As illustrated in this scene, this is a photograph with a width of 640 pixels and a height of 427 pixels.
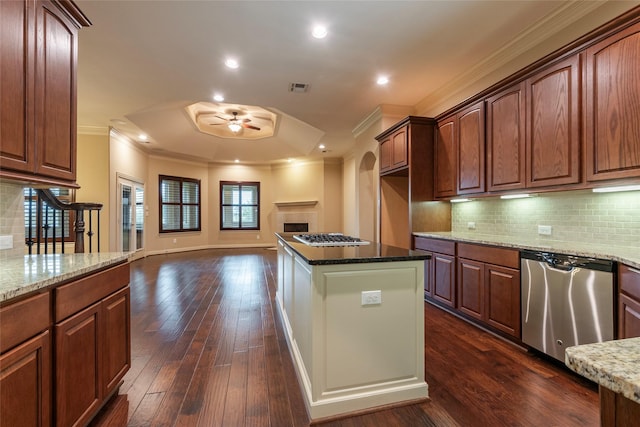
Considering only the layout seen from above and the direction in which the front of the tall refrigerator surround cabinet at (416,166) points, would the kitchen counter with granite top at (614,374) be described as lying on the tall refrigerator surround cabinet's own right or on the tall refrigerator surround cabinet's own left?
on the tall refrigerator surround cabinet's own left

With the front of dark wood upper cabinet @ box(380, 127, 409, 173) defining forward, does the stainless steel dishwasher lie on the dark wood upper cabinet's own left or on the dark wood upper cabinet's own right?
on the dark wood upper cabinet's own left

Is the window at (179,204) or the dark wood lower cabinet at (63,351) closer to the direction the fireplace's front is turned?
the dark wood lower cabinet

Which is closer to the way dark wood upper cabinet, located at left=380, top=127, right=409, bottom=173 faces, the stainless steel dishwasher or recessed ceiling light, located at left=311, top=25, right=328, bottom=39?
the recessed ceiling light

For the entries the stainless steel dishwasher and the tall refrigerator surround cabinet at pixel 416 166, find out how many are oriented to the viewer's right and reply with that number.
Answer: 0

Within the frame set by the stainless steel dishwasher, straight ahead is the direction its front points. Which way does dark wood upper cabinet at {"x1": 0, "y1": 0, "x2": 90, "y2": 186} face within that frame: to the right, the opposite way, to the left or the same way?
the opposite way

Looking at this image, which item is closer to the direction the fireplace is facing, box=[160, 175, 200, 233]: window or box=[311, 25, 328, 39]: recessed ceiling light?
the recessed ceiling light

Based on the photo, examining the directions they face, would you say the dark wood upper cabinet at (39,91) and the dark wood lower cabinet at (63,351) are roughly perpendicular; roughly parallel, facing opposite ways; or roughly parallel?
roughly parallel

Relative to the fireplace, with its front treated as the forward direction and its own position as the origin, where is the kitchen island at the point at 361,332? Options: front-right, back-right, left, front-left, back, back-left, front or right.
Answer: front

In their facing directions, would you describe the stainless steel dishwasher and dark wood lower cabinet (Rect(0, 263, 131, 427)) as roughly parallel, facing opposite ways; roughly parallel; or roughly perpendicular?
roughly parallel, facing opposite ways

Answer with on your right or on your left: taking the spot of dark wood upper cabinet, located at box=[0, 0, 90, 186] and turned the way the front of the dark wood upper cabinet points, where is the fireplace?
on your left

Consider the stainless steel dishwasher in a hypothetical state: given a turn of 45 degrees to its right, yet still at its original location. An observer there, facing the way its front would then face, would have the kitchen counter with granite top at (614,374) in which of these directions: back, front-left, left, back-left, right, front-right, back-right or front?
left

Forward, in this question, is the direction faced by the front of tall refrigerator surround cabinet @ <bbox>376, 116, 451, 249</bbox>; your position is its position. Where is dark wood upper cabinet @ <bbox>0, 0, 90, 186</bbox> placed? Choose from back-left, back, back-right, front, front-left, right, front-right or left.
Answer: front

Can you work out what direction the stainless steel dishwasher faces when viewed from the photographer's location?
facing the viewer and to the left of the viewer

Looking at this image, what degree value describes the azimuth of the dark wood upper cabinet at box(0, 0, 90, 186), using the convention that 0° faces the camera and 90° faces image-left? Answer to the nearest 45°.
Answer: approximately 315°

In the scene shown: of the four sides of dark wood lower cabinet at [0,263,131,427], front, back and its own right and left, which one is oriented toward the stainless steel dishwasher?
front

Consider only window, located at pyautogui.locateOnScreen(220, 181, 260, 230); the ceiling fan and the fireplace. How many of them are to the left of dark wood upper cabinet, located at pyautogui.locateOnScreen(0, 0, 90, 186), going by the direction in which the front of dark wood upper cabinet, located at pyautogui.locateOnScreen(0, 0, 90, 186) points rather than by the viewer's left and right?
3

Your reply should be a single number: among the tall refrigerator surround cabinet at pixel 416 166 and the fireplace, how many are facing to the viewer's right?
0

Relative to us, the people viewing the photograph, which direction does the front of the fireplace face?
facing the viewer
